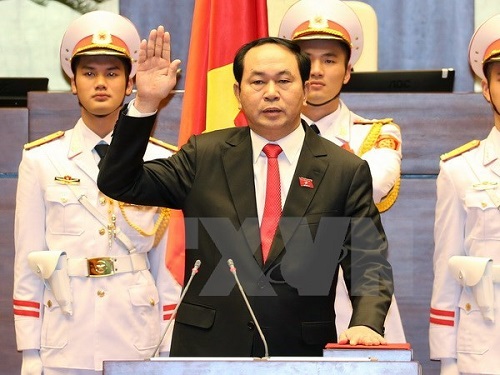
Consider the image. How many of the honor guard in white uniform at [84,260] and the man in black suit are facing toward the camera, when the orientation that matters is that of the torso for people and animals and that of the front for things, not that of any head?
2

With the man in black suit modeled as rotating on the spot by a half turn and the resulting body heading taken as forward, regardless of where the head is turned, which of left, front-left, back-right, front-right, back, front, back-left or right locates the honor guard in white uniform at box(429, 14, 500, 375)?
front-right

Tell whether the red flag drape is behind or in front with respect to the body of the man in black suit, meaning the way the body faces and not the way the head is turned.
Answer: behind

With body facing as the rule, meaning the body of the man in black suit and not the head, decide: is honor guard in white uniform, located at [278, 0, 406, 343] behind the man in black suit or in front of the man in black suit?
behind

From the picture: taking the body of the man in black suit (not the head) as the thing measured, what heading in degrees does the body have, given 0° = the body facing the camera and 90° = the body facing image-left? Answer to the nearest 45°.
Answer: approximately 0°

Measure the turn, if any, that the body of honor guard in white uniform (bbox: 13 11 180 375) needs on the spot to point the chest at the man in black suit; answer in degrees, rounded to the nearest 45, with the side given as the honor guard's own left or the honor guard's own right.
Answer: approximately 45° to the honor guard's own left

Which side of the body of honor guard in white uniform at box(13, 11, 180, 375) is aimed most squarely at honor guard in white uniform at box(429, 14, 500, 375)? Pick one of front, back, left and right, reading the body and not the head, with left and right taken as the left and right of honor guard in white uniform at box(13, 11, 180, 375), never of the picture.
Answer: left
